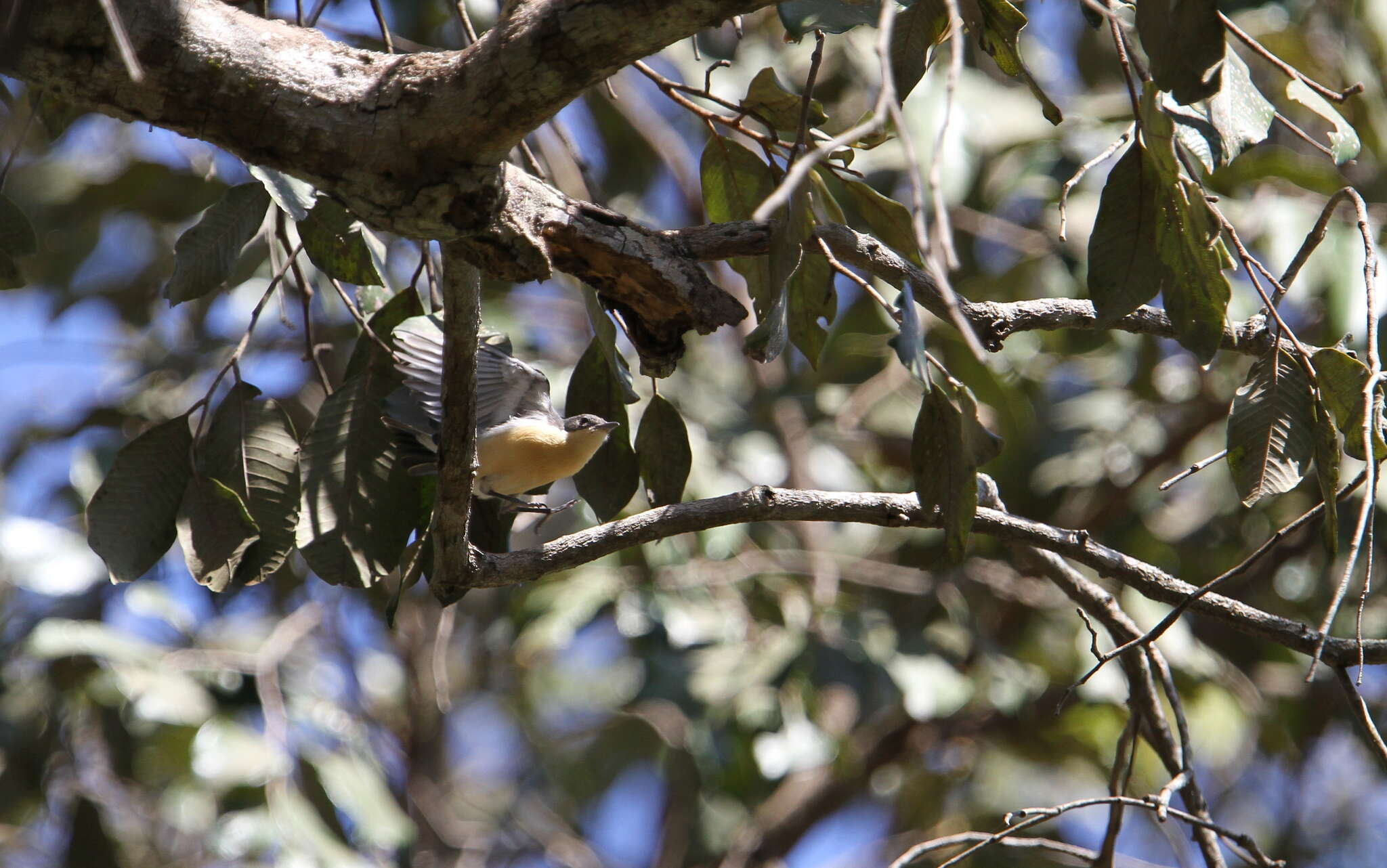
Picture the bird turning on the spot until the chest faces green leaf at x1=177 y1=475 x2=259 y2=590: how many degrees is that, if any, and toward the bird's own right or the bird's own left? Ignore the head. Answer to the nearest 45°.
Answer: approximately 135° to the bird's own right

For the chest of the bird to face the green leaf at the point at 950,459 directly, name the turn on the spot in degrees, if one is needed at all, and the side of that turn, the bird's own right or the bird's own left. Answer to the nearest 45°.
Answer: approximately 45° to the bird's own right

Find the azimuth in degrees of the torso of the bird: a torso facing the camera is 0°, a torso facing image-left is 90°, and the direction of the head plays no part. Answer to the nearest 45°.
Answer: approximately 270°
